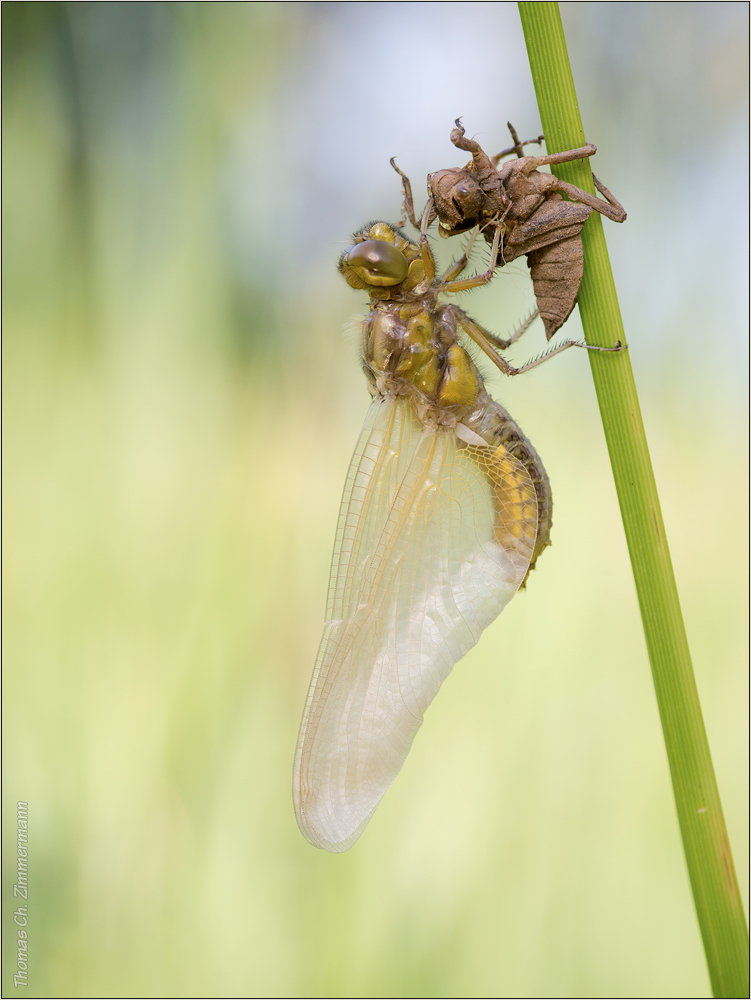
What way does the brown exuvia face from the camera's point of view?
to the viewer's left
